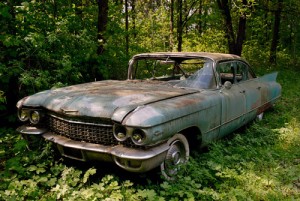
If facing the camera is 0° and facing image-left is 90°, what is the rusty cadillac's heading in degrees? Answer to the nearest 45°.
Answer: approximately 45°

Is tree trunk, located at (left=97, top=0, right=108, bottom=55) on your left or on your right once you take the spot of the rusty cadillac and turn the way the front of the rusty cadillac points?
on your right

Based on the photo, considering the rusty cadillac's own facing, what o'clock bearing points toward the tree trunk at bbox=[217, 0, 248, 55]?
The tree trunk is roughly at 5 o'clock from the rusty cadillac.
